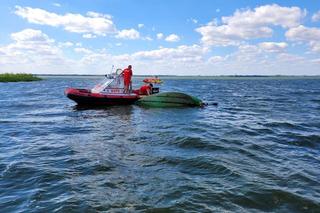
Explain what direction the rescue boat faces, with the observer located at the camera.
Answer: facing to the left of the viewer

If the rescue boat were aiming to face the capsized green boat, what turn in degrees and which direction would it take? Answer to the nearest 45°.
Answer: approximately 180°
